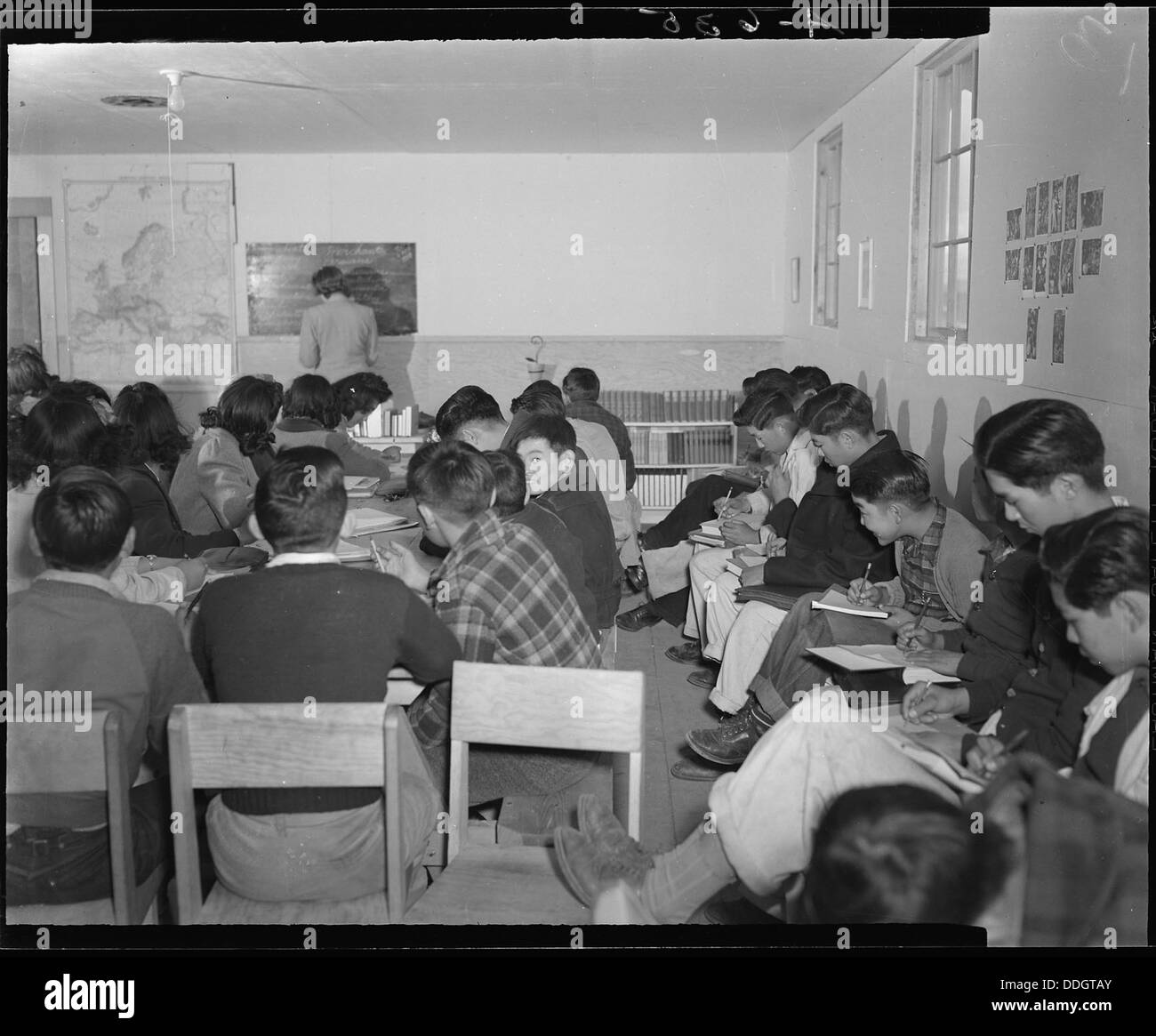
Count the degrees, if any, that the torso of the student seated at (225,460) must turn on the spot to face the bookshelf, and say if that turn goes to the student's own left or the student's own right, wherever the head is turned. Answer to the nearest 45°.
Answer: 0° — they already face it

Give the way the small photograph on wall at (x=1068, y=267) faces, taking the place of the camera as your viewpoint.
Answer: facing to the left of the viewer

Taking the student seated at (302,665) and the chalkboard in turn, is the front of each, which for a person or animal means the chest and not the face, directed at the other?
yes

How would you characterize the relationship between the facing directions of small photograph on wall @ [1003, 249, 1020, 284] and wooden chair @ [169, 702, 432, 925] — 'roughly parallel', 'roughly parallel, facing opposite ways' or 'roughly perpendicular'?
roughly perpendicular

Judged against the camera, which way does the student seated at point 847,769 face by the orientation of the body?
to the viewer's left

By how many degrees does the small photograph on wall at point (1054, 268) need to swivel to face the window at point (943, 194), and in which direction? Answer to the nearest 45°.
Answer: approximately 135° to its right

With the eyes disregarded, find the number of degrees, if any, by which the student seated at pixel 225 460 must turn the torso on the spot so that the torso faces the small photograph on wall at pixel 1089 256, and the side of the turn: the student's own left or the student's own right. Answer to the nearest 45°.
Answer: approximately 90° to the student's own right

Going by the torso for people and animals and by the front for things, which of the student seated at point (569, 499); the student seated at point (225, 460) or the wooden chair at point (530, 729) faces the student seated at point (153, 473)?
the student seated at point (569, 499)

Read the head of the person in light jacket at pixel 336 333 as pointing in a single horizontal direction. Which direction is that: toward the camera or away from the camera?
away from the camera

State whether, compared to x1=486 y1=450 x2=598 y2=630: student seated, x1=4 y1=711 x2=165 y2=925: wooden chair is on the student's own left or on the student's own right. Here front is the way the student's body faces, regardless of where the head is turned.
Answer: on the student's own left

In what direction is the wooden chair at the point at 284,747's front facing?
away from the camera

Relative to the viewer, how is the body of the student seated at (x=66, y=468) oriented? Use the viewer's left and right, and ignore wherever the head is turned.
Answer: facing away from the viewer and to the right of the viewer

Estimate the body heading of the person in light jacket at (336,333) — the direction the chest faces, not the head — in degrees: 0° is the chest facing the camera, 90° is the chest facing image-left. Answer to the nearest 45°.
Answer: approximately 180°
